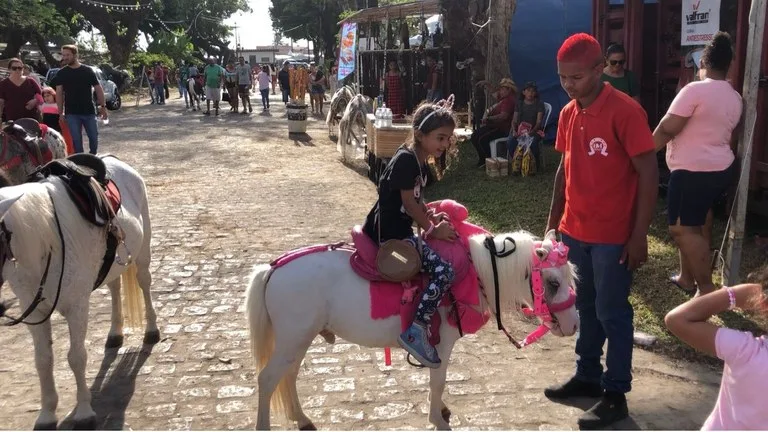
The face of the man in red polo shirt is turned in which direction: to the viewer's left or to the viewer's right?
to the viewer's left

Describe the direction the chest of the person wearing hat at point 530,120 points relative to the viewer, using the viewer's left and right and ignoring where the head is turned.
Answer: facing the viewer

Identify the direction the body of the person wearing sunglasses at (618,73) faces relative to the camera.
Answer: toward the camera

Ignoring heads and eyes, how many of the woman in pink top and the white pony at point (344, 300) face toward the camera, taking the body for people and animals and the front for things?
0

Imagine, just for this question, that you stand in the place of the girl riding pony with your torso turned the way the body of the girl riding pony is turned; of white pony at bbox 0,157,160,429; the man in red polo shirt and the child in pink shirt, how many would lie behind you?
1

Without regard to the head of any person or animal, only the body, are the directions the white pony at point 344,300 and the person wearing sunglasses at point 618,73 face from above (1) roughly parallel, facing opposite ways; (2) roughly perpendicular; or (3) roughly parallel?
roughly perpendicular

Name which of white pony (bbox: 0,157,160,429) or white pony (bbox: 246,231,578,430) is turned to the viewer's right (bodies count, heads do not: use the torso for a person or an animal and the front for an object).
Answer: white pony (bbox: 246,231,578,430)

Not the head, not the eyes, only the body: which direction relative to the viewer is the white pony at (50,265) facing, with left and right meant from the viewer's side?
facing the viewer and to the left of the viewer

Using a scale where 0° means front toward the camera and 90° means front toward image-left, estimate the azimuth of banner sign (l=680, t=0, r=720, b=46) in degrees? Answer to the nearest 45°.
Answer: approximately 0°

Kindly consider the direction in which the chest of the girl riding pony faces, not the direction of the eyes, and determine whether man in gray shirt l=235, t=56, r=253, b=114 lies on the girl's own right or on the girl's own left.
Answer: on the girl's own left
